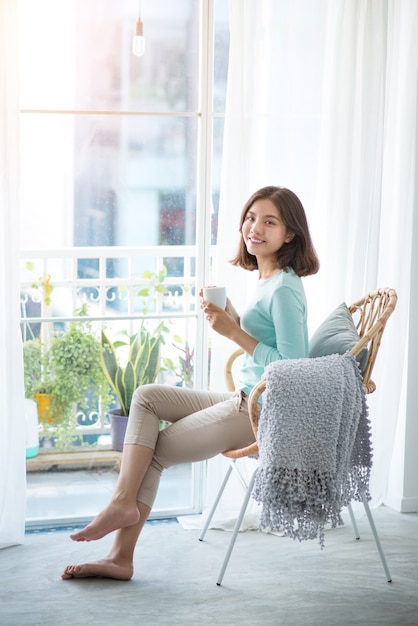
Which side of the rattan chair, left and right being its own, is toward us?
left

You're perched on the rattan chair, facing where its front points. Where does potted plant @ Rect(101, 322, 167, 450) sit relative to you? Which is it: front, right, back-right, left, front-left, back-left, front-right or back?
front-right

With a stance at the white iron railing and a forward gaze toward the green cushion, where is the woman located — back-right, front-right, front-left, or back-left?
front-right

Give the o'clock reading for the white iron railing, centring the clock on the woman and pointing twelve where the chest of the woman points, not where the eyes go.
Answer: The white iron railing is roughly at 2 o'clock from the woman.

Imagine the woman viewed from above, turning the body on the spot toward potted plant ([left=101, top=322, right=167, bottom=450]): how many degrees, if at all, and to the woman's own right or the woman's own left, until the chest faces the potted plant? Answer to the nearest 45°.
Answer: approximately 45° to the woman's own right

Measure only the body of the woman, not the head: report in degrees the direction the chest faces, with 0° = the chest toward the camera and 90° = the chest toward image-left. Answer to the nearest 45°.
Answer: approximately 90°
